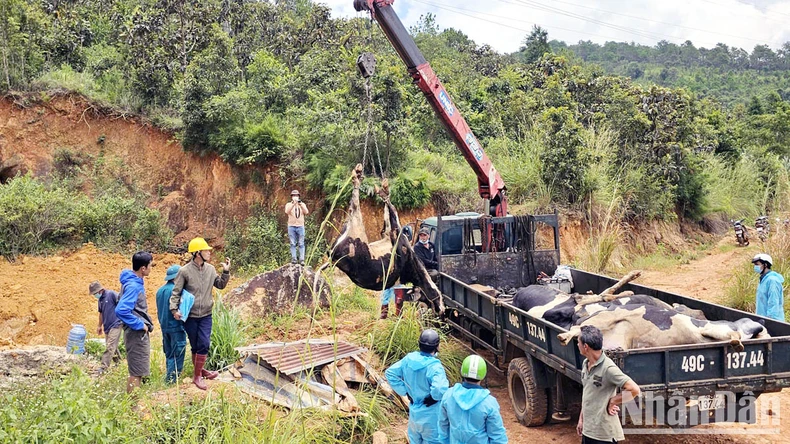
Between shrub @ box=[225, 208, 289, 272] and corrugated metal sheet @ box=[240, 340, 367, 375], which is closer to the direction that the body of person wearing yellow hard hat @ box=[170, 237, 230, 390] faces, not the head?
the corrugated metal sheet

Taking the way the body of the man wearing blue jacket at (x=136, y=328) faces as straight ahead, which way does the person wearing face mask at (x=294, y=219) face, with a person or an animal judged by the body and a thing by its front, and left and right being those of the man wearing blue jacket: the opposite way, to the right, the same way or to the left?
to the right

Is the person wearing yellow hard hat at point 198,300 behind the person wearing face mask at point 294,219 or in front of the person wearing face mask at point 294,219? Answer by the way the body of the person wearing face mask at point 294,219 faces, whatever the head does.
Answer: in front

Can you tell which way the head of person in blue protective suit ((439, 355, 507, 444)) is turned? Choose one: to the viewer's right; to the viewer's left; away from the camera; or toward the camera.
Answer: away from the camera

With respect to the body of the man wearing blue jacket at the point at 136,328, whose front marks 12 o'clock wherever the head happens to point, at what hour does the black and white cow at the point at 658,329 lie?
The black and white cow is roughly at 1 o'clock from the man wearing blue jacket.

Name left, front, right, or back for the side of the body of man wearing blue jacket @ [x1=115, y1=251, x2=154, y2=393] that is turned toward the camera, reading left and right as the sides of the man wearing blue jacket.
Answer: right

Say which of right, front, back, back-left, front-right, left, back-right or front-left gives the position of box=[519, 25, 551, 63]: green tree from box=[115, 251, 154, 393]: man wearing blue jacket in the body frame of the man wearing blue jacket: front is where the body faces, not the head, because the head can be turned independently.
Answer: front-left

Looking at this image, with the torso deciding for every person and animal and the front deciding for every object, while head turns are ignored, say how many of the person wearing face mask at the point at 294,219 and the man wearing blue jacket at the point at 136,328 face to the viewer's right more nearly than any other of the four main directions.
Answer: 1
